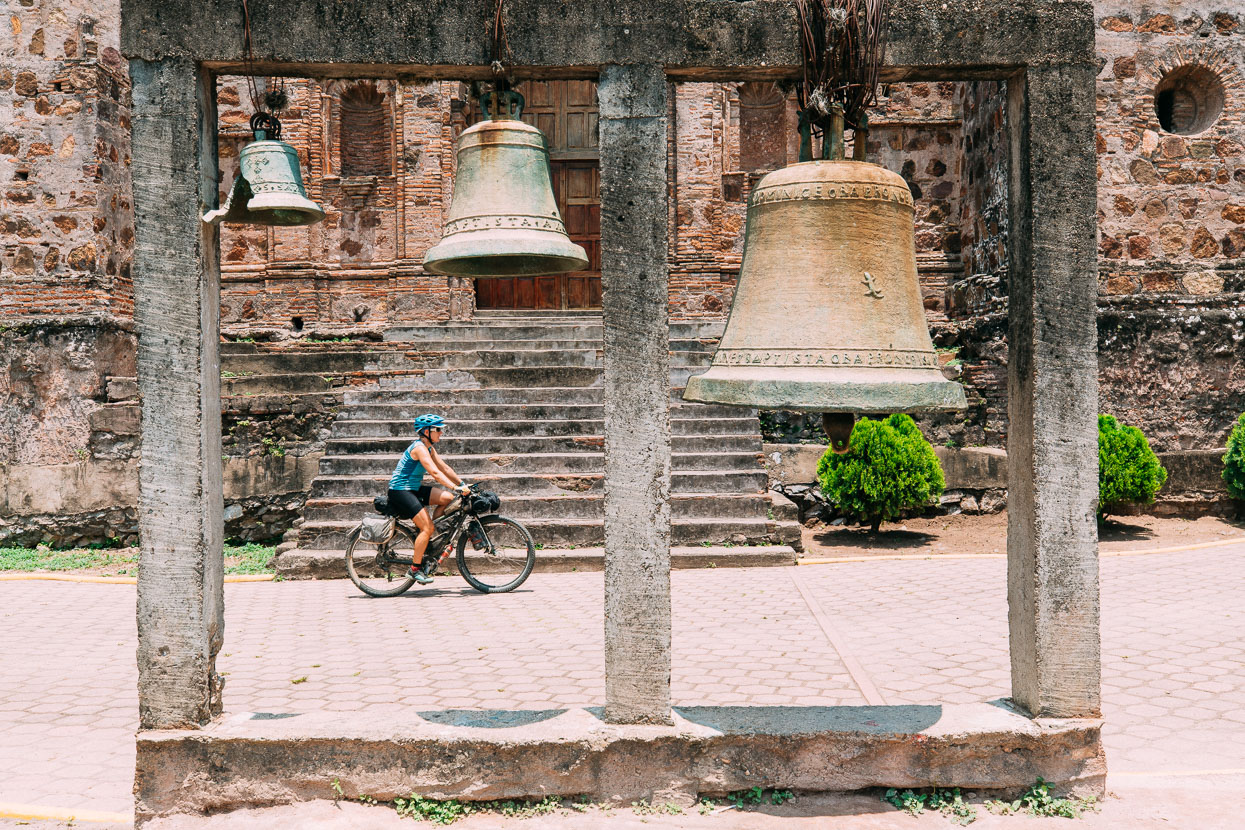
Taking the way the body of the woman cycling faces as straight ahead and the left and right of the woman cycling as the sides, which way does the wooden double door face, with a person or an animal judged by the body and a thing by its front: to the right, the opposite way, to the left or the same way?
to the right

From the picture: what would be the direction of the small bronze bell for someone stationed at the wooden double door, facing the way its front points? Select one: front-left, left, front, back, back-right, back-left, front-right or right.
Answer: front

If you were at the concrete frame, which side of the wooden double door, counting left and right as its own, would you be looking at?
front

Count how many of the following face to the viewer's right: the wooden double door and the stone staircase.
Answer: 0

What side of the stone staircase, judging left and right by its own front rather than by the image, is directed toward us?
front

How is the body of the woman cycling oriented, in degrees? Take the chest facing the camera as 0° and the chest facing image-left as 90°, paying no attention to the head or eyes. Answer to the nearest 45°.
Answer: approximately 270°

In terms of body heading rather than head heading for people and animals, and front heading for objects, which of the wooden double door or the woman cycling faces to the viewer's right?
the woman cycling

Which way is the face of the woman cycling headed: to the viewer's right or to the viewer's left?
to the viewer's right

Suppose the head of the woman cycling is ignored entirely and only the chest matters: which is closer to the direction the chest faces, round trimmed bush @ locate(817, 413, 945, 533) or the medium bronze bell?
the round trimmed bush

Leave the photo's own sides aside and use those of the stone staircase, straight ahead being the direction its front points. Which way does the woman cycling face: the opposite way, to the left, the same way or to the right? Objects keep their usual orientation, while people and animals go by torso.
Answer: to the left

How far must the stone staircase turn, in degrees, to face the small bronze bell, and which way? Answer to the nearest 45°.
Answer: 0° — it already faces it

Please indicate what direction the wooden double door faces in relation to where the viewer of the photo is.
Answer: facing the viewer

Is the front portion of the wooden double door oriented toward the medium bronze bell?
yes

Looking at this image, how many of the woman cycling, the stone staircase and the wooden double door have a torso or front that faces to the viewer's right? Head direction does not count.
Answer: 1

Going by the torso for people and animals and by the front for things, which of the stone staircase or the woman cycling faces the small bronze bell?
the stone staircase

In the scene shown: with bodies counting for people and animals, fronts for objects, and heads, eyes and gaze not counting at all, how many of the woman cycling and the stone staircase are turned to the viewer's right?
1

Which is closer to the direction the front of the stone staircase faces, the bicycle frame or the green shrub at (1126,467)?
the bicycle frame

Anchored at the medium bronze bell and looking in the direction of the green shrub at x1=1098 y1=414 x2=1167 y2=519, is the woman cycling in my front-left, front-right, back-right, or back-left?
front-left
